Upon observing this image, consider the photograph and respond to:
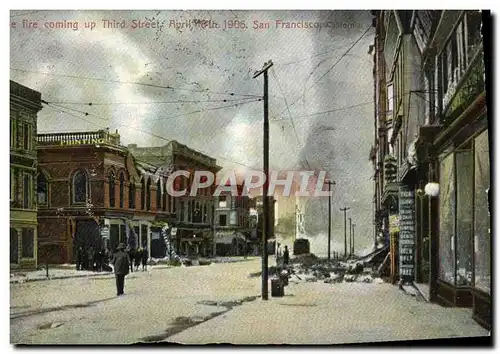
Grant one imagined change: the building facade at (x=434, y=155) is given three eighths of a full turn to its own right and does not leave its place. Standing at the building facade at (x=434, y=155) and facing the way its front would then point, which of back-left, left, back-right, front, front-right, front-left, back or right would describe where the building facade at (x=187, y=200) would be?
back-left

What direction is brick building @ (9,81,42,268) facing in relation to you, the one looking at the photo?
facing the viewer and to the right of the viewer

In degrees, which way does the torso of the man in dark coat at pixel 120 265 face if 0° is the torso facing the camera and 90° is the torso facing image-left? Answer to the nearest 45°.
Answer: approximately 180°

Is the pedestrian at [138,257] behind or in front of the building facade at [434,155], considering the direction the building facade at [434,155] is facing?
in front

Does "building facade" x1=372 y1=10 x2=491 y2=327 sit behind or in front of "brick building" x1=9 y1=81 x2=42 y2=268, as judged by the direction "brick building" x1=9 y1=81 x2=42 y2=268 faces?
in front

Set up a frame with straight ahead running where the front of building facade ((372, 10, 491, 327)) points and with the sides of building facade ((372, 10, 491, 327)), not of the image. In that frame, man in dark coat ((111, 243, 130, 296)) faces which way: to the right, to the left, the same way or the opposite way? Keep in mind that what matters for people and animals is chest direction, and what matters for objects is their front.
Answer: to the right

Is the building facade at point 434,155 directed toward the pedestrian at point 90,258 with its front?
yes

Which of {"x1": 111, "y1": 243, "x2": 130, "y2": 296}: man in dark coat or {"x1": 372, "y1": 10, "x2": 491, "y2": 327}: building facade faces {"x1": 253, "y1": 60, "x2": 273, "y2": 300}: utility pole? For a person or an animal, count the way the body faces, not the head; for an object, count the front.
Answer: the building facade
